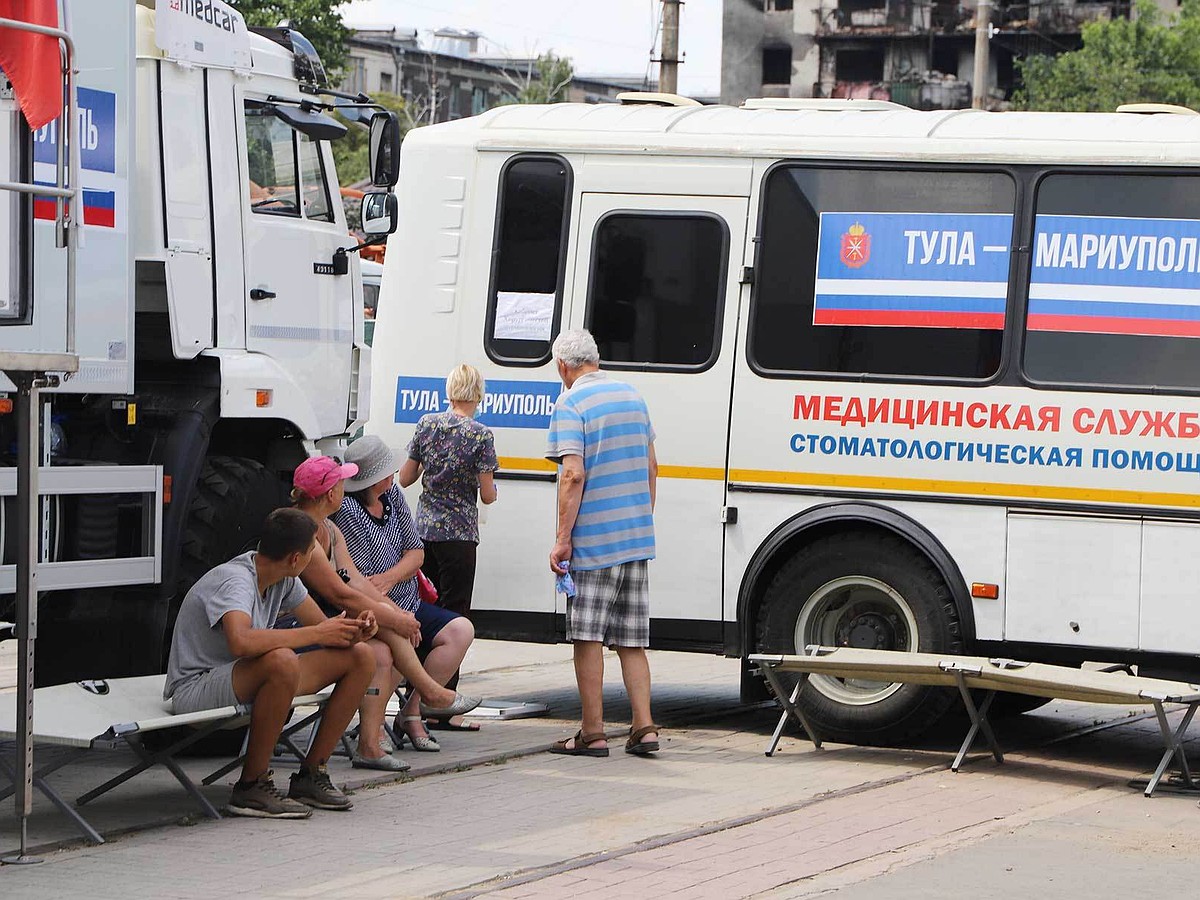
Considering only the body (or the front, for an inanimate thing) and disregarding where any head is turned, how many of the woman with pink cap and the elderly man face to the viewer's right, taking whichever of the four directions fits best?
1

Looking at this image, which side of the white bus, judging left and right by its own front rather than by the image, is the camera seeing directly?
right

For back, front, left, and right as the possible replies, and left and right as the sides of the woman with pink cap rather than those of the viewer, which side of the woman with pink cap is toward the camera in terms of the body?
right

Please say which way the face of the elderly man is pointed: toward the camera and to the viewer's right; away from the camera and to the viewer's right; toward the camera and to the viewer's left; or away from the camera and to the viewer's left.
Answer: away from the camera and to the viewer's left

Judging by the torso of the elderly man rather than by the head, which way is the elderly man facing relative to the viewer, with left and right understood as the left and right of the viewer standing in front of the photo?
facing away from the viewer and to the left of the viewer

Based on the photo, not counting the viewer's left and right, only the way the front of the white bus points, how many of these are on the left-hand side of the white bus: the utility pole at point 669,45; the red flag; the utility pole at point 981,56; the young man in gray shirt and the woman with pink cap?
2

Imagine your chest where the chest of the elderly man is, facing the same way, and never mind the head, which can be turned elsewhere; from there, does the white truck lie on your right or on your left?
on your left

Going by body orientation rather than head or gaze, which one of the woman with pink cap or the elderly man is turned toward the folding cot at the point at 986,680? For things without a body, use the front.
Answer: the woman with pink cap

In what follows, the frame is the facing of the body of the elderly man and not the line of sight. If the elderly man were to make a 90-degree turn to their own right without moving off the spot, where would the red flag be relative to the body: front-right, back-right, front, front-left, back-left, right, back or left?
back

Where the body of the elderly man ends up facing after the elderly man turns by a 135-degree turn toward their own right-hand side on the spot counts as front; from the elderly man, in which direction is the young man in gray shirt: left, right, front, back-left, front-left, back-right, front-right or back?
back-right

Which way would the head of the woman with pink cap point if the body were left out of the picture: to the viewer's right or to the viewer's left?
to the viewer's right

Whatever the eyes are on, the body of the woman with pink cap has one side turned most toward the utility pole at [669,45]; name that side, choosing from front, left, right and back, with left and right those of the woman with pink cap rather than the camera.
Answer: left
